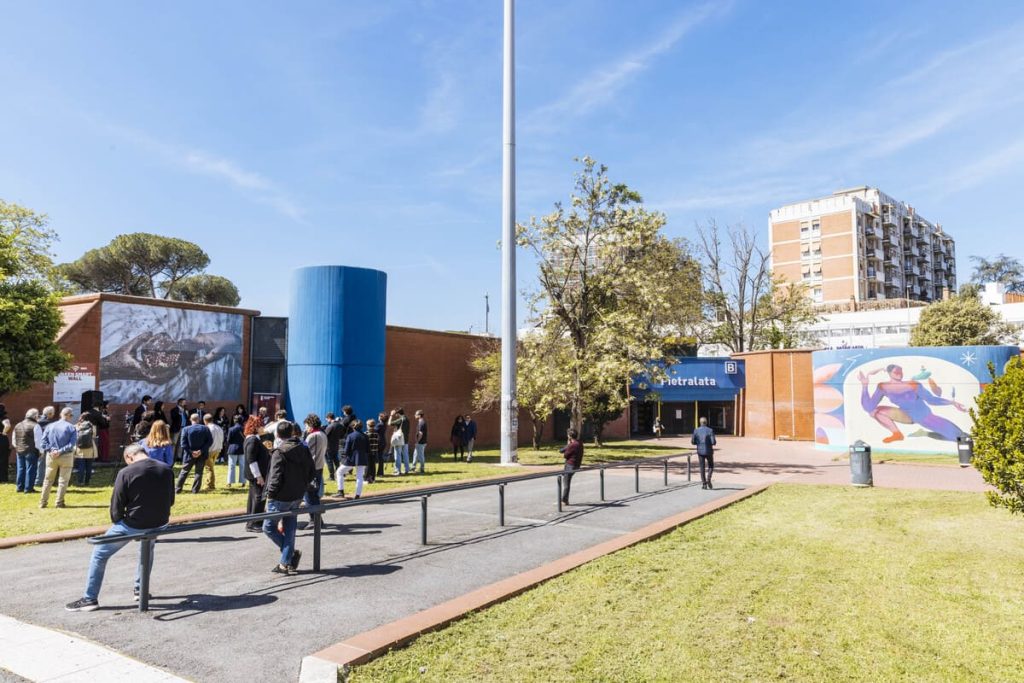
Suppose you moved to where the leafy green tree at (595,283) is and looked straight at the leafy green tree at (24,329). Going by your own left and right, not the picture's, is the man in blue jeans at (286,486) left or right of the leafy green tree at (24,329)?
left

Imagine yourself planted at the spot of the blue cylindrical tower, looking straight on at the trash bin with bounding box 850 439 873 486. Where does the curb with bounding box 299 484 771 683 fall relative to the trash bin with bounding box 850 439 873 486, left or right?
right

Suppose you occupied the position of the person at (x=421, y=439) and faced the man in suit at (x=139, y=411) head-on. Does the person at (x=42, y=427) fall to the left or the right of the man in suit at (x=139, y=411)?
left

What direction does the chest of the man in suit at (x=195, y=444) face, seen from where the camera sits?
away from the camera

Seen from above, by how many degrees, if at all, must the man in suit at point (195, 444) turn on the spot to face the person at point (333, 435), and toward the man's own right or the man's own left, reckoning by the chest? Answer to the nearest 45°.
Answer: approximately 90° to the man's own right

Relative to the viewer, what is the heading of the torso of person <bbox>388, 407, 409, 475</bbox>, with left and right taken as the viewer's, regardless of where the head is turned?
facing away from the viewer and to the left of the viewer
